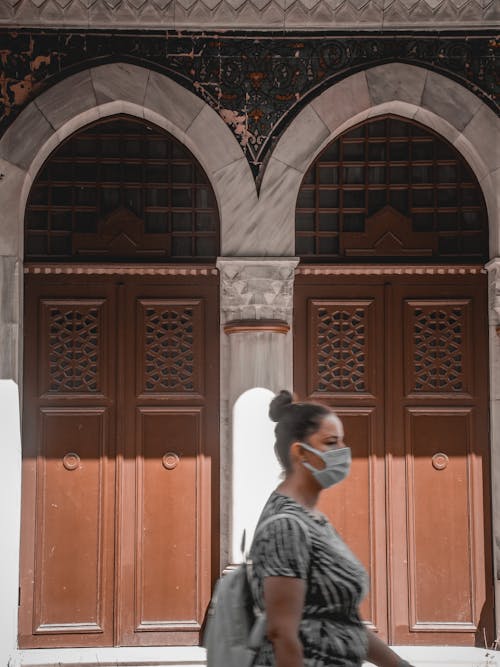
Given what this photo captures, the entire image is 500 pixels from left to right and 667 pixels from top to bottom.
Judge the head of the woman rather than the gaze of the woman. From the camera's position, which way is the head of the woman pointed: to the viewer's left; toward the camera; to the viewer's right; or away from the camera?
to the viewer's right

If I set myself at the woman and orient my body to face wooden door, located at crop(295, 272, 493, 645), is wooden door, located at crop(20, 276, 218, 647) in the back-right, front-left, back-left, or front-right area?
front-left

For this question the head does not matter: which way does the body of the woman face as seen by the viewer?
to the viewer's right

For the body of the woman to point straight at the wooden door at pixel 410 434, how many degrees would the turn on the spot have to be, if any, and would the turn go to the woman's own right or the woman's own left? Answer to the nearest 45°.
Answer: approximately 90° to the woman's own left

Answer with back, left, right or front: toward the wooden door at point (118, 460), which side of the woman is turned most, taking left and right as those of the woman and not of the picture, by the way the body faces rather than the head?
left
